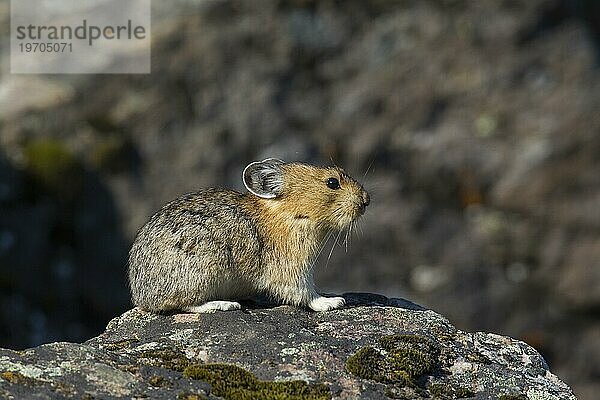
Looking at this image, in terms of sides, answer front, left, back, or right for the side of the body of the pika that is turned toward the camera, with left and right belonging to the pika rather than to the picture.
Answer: right
